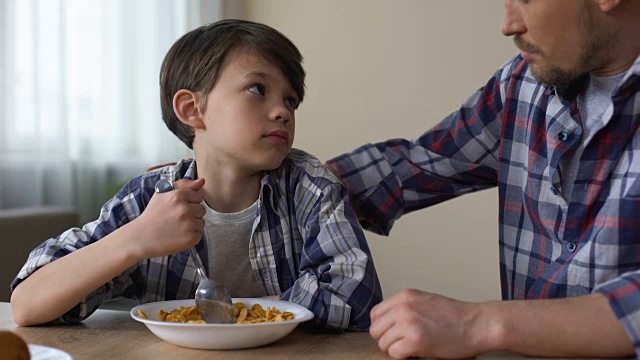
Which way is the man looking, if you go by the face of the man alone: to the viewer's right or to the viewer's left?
to the viewer's left

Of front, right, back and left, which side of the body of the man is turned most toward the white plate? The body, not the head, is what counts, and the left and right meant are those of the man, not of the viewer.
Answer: front

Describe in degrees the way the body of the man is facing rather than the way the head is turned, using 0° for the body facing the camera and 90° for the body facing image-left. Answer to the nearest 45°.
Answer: approximately 45°

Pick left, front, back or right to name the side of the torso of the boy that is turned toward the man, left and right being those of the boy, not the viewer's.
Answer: left

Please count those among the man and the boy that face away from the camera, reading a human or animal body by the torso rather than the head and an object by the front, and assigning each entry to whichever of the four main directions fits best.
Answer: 0

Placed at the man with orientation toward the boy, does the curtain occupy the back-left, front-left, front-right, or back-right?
front-right

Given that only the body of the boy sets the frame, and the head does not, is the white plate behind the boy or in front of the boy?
in front

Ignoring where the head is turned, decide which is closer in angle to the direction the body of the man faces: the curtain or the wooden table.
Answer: the wooden table

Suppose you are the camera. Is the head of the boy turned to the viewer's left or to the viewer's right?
to the viewer's right

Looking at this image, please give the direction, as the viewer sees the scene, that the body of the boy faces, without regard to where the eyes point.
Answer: toward the camera

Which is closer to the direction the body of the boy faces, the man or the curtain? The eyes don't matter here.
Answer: the man

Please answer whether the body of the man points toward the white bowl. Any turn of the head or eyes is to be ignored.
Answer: yes
